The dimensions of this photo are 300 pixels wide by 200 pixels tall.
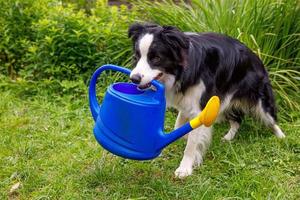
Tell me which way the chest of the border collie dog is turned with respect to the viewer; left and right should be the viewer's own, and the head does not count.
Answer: facing the viewer and to the left of the viewer

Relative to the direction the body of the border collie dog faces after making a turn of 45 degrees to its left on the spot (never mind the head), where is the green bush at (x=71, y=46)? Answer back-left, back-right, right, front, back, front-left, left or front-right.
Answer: back-right
